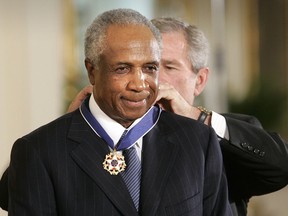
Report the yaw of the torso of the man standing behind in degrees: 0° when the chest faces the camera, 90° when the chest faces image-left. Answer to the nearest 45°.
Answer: approximately 45°

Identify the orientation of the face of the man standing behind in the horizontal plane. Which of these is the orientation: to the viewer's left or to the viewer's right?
to the viewer's left

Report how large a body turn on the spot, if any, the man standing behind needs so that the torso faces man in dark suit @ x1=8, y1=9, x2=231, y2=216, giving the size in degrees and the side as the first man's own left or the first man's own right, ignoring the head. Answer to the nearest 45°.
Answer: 0° — they already face them
